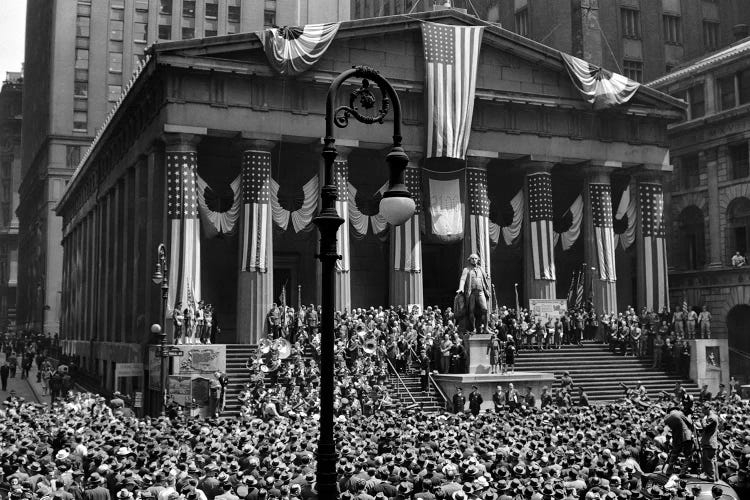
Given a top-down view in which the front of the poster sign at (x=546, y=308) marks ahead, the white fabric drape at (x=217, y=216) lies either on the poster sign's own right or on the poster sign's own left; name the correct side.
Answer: on the poster sign's own right

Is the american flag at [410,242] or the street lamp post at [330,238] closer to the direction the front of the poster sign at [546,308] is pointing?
the street lamp post

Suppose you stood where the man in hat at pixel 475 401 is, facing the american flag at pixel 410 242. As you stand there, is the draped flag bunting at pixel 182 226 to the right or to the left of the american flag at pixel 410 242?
left

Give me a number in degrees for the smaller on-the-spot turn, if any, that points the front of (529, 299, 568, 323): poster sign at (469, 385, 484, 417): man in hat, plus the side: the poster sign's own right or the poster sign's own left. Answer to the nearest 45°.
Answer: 0° — it already faces them

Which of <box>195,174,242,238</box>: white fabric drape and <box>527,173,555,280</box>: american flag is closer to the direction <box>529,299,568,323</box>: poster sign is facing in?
the white fabric drape

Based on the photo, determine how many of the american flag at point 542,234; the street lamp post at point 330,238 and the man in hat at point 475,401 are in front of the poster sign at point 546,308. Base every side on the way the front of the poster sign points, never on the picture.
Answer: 2

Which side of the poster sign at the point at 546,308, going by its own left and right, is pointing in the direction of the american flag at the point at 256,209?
right

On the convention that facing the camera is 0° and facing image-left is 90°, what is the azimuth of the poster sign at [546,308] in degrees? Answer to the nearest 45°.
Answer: approximately 0°
